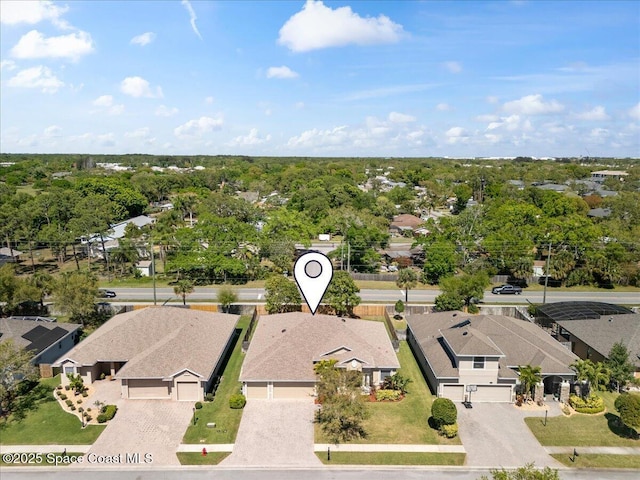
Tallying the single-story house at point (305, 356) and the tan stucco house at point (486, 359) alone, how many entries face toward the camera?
2

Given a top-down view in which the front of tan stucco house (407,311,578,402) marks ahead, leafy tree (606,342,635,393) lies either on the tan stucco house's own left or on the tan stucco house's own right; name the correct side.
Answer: on the tan stucco house's own left

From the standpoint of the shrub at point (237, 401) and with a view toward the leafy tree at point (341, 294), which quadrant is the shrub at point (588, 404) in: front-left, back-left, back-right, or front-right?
front-right

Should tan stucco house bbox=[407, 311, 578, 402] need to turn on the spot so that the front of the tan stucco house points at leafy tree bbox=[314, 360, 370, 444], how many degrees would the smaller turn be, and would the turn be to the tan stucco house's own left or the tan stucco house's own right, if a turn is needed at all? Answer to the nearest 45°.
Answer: approximately 45° to the tan stucco house's own right

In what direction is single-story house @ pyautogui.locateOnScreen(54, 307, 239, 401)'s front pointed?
toward the camera

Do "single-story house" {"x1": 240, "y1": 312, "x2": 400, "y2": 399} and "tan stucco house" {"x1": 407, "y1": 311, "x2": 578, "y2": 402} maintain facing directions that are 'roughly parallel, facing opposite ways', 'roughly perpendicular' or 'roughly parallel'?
roughly parallel

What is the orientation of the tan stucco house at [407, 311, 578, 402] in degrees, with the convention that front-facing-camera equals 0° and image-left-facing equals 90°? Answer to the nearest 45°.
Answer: approximately 0°

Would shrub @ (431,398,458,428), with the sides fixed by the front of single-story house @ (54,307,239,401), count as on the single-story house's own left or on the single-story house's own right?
on the single-story house's own left

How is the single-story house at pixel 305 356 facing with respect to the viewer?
toward the camera

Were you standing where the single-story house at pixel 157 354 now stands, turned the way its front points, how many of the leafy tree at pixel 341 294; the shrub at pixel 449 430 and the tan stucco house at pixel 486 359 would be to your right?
0

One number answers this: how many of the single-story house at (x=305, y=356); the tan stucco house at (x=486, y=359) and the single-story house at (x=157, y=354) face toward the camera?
3

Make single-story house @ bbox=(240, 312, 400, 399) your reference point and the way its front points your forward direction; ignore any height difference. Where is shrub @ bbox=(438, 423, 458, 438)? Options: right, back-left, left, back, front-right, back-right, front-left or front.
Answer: front-left

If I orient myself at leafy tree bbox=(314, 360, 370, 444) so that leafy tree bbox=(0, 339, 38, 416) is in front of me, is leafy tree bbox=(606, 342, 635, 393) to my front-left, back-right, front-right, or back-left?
back-right

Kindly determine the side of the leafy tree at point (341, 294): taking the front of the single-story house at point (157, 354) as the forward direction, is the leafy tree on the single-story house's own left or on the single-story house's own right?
on the single-story house's own left
